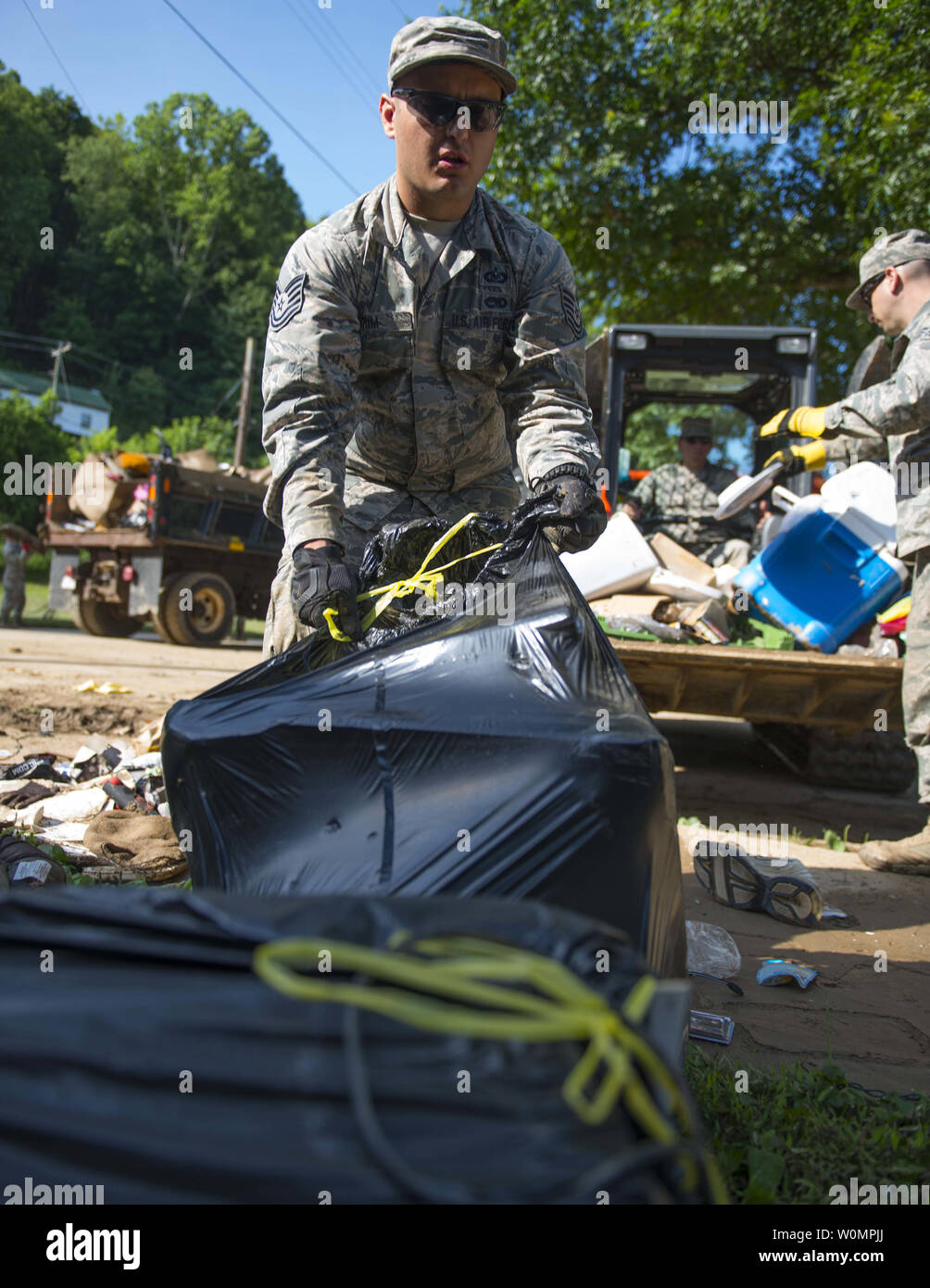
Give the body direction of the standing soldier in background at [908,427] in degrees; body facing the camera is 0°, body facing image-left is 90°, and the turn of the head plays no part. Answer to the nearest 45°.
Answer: approximately 90°

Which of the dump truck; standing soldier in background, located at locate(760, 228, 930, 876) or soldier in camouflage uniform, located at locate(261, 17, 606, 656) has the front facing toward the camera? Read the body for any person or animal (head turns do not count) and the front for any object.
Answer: the soldier in camouflage uniform

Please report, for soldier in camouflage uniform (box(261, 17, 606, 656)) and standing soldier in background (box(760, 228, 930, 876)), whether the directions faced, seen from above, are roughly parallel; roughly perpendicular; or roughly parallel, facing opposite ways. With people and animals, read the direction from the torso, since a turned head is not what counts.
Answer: roughly perpendicular

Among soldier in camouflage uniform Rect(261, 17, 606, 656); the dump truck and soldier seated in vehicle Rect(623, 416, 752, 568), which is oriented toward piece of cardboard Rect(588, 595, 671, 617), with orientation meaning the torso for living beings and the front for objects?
the soldier seated in vehicle

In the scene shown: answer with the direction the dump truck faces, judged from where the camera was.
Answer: facing away from the viewer and to the right of the viewer

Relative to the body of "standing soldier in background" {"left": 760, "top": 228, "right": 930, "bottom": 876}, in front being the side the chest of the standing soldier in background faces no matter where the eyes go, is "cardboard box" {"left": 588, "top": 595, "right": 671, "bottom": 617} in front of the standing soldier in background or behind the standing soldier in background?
in front

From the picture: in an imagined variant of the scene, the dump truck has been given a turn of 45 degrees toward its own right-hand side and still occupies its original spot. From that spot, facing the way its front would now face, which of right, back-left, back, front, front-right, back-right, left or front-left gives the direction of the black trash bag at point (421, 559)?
right

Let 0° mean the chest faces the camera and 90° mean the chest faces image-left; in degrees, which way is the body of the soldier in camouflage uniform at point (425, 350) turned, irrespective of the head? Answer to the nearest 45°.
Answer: approximately 0°

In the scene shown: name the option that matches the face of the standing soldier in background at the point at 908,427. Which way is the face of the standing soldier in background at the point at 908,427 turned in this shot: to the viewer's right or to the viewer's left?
to the viewer's left

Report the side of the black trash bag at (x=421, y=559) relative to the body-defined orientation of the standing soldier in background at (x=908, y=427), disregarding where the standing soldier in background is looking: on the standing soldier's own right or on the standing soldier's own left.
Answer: on the standing soldier's own left

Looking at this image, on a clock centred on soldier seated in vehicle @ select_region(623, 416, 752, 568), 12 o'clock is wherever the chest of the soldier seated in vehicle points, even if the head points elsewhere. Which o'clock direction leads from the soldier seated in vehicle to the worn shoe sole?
The worn shoe sole is roughly at 12 o'clock from the soldier seated in vehicle.
